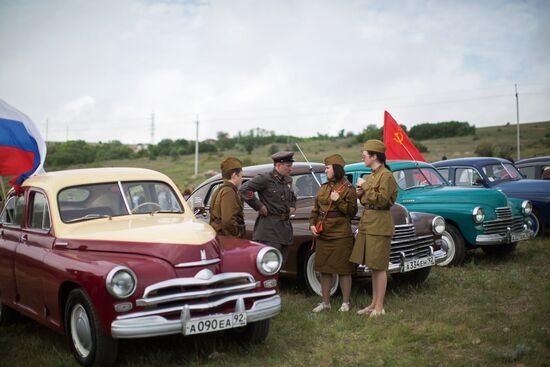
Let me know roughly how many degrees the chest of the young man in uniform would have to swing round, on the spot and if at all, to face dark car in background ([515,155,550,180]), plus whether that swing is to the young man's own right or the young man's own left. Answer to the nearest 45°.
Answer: approximately 45° to the young man's own left

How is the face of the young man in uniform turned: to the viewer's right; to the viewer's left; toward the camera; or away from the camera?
to the viewer's right

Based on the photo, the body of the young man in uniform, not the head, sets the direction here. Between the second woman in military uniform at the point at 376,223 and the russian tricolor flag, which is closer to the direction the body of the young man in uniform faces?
the second woman in military uniform

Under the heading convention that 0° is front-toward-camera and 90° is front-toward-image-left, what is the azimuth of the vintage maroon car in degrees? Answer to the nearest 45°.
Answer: approximately 315°

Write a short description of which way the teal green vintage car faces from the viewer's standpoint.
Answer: facing the viewer and to the right of the viewer

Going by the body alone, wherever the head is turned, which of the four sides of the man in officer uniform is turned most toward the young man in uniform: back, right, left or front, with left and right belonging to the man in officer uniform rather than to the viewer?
right

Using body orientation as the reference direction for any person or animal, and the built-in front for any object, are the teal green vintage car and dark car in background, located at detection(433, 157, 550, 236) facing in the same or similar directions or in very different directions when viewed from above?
same or similar directions

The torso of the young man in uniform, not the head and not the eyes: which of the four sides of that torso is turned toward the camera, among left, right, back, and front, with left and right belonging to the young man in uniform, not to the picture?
right

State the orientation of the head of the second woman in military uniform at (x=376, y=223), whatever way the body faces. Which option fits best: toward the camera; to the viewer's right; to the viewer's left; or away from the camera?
to the viewer's left

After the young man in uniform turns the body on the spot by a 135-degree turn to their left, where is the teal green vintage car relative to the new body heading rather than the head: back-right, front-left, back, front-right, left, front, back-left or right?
right

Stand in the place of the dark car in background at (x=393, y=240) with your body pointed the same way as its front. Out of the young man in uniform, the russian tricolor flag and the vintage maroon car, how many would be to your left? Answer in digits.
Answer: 0

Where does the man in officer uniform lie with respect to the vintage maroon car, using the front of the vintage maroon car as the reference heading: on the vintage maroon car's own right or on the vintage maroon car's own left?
on the vintage maroon car's own left
